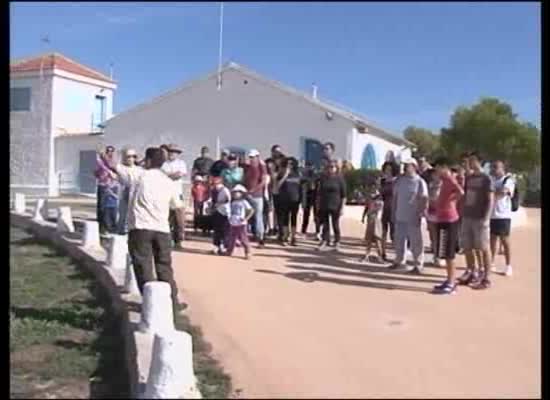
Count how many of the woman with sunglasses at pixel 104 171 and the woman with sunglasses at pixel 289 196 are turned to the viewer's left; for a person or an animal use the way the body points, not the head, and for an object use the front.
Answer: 0

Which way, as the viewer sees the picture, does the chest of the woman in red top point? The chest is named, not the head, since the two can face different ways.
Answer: to the viewer's left

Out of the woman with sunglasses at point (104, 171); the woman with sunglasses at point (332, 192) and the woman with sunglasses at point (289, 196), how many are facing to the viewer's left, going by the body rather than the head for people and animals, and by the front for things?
0

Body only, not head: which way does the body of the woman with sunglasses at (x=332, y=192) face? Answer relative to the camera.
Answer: toward the camera

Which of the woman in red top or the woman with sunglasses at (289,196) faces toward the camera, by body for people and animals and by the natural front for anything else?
the woman with sunglasses

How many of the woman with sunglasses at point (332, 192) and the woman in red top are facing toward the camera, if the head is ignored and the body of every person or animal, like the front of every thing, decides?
1

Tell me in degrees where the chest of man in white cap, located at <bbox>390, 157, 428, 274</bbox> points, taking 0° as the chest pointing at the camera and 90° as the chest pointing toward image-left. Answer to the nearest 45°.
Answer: approximately 45°

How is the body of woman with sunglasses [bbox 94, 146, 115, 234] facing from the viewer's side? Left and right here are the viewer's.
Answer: facing the viewer and to the right of the viewer
